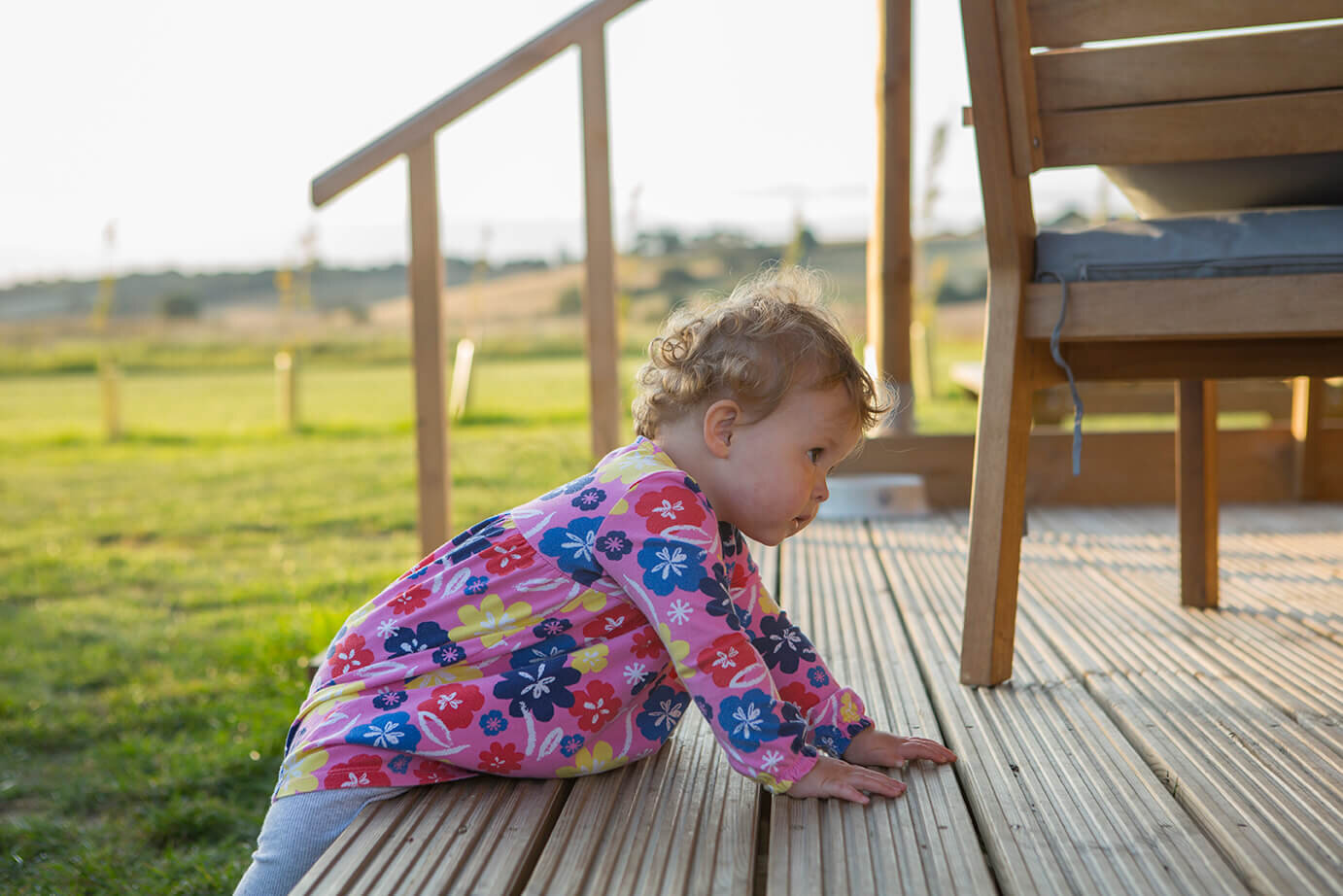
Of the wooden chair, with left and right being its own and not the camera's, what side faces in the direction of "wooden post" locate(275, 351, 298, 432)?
left

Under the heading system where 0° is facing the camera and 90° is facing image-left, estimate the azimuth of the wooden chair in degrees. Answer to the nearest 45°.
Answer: approximately 225°

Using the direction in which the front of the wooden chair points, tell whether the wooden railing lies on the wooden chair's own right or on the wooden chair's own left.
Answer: on the wooden chair's own left

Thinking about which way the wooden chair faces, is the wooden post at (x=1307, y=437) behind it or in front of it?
in front

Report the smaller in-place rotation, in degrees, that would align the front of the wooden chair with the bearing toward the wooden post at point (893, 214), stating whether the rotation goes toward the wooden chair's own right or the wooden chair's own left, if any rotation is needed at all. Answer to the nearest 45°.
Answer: approximately 45° to the wooden chair's own left
